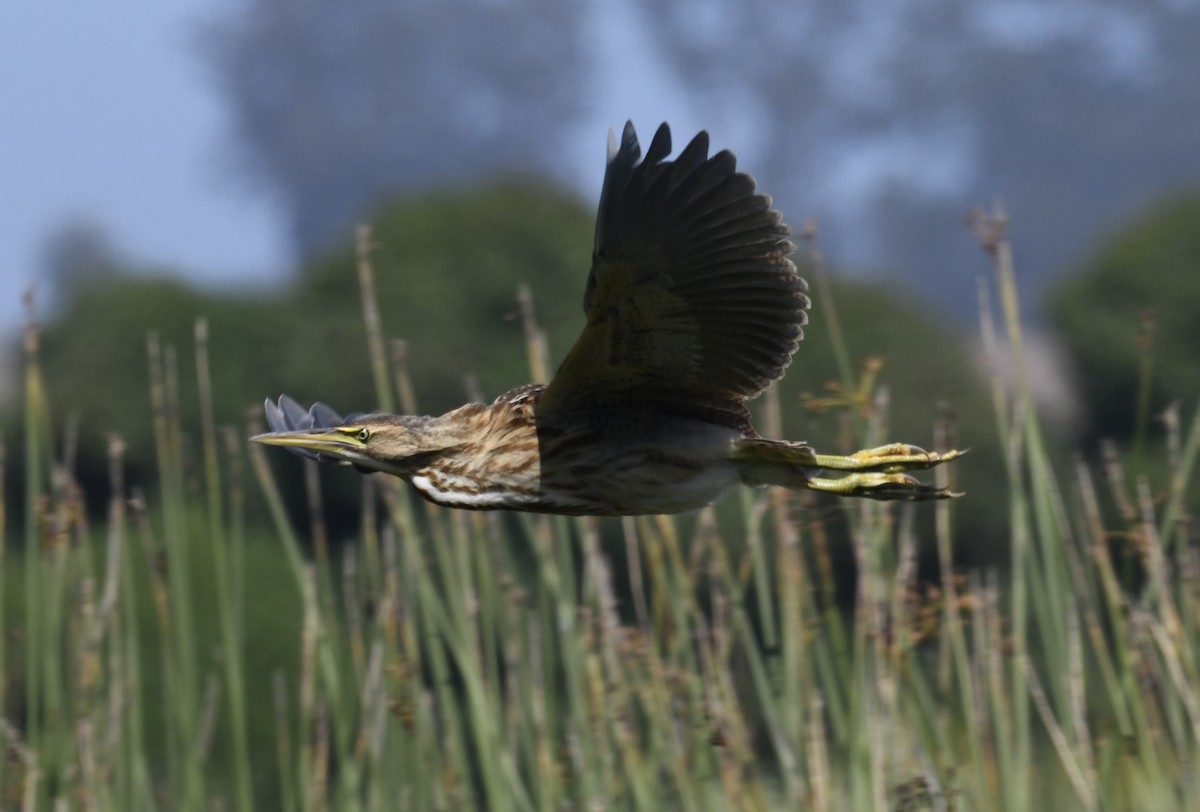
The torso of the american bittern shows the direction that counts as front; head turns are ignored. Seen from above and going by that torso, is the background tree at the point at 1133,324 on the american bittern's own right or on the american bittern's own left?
on the american bittern's own right

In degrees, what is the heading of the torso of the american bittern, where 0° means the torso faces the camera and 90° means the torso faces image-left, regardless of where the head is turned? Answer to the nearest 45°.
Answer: approximately 90°
